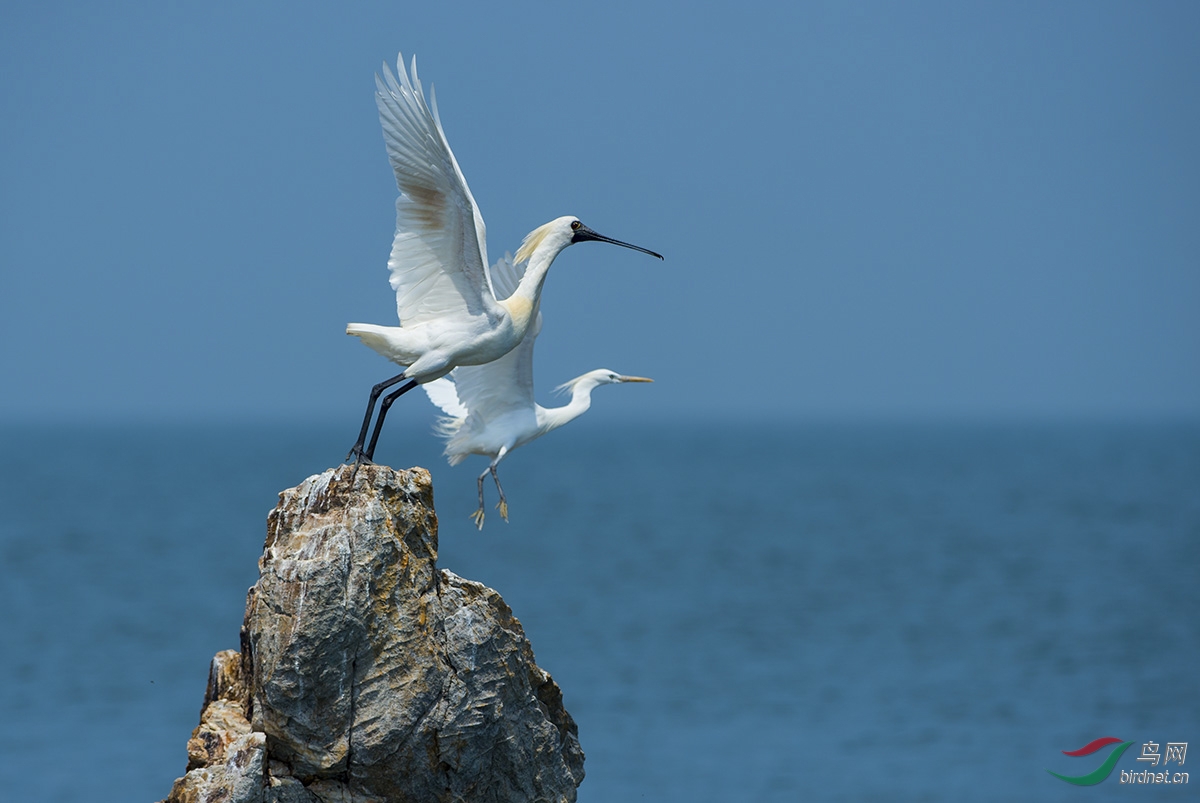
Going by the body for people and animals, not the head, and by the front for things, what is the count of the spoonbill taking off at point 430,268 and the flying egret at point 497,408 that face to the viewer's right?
2

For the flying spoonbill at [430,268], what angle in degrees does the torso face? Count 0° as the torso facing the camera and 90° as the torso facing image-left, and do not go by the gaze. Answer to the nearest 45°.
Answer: approximately 270°

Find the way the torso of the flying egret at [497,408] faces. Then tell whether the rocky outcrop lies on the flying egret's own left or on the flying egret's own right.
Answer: on the flying egret's own right

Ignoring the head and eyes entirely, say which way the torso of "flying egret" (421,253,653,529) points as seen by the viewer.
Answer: to the viewer's right
